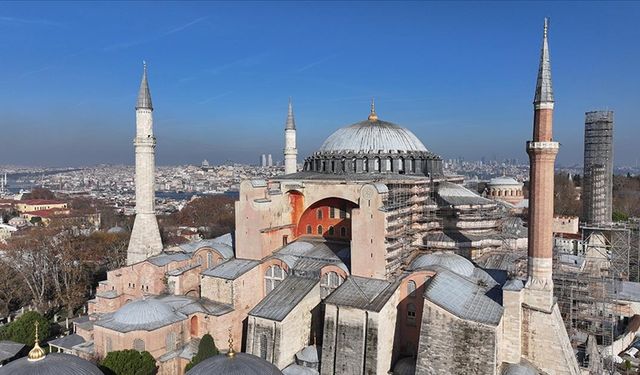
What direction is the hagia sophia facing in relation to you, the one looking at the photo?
facing away from the viewer and to the left of the viewer

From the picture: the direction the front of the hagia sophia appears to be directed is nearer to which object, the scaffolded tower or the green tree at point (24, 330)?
the green tree

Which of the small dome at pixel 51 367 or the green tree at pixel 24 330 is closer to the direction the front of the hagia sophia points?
the green tree

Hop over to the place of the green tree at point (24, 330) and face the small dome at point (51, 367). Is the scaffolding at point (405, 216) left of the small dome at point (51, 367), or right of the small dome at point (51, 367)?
left

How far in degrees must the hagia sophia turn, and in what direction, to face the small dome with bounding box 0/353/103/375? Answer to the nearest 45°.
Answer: approximately 90° to its left

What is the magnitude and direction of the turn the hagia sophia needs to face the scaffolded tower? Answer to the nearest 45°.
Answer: approximately 90° to its right

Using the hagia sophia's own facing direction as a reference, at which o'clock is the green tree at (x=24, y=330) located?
The green tree is roughly at 11 o'clock from the hagia sophia.
